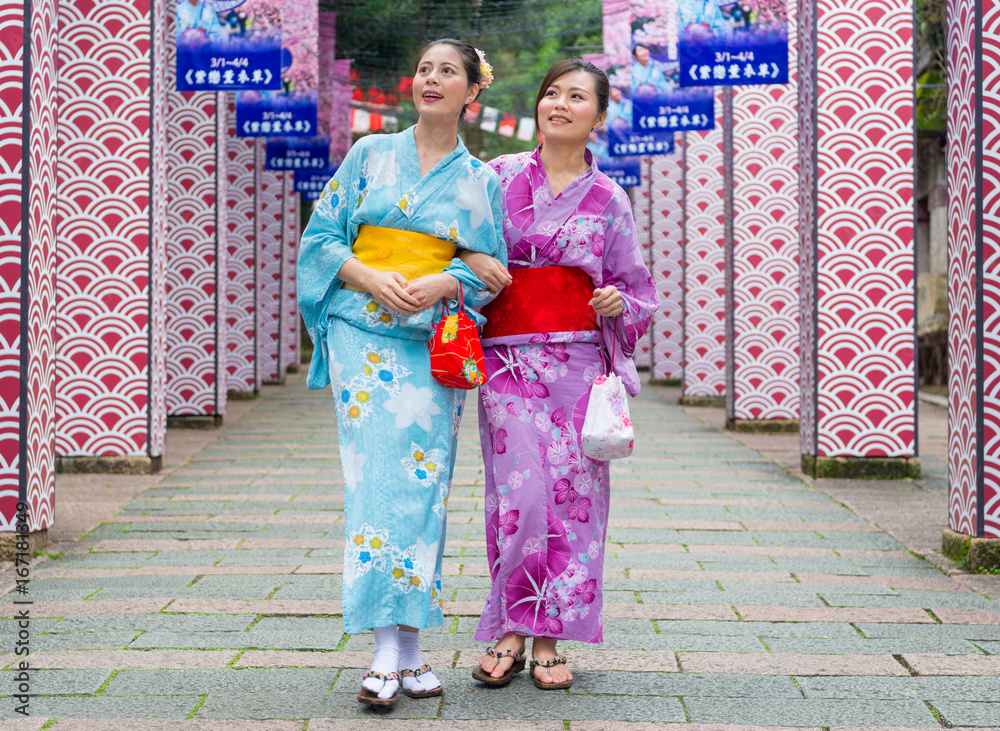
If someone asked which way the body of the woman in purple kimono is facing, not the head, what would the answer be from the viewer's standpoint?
toward the camera

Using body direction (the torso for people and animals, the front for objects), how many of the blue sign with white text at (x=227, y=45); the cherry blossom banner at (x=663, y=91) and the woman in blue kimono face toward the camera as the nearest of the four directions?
3

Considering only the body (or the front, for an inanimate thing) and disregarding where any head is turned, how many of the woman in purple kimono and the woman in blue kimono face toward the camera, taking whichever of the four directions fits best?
2

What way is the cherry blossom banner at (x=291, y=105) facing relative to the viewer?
toward the camera

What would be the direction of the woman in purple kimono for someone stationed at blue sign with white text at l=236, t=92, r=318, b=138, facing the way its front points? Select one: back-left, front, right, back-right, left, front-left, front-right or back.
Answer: front

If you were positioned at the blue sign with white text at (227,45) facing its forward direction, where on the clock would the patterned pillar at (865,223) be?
The patterned pillar is roughly at 10 o'clock from the blue sign with white text.

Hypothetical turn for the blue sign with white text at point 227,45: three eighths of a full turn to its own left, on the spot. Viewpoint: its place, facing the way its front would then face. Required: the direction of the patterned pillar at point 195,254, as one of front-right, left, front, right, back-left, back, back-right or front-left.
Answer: front-left

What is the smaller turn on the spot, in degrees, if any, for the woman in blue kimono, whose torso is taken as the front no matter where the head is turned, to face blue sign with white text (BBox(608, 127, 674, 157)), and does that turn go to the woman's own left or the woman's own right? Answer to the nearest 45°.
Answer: approximately 180°

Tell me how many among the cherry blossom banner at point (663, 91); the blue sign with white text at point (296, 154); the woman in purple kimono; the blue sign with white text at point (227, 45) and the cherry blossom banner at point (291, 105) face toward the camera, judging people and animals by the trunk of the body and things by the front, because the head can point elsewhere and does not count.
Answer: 5

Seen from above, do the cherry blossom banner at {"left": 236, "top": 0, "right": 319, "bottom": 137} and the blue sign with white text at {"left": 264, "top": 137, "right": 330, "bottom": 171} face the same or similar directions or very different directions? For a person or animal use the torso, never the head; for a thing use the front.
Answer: same or similar directions

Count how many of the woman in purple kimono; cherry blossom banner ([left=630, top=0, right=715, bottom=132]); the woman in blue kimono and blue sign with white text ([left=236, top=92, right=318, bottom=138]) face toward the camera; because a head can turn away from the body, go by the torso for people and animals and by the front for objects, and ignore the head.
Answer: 4

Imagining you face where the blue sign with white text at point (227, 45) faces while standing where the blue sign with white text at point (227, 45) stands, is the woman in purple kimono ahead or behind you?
ahead

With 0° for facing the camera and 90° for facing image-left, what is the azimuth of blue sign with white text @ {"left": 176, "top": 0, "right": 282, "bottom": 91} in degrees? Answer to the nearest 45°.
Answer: approximately 0°

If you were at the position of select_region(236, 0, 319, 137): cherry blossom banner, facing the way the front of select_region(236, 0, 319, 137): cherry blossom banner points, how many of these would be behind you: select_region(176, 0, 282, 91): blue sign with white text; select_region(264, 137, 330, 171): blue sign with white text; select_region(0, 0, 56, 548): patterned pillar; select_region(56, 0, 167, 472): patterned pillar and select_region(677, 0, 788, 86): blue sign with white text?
1
